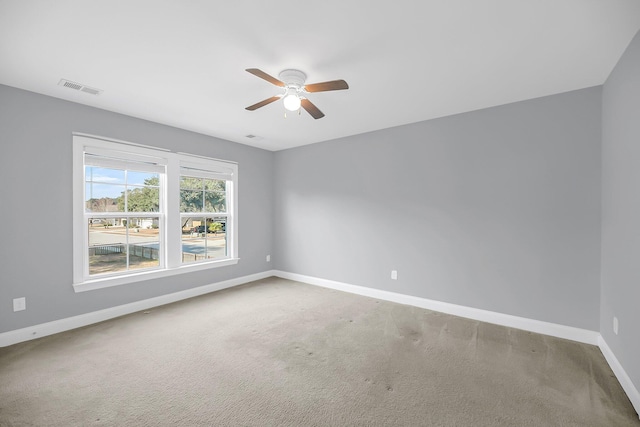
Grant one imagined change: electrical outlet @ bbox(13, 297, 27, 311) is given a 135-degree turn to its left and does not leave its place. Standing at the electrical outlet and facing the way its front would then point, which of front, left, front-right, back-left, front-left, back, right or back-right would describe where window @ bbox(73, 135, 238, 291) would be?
front-right
